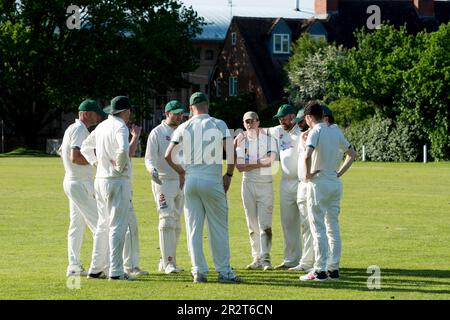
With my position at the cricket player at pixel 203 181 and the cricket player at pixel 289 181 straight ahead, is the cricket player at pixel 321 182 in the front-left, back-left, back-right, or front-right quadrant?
front-right

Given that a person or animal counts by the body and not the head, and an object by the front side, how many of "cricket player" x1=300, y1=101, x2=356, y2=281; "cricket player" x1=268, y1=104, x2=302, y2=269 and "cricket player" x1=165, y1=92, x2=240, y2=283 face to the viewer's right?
0

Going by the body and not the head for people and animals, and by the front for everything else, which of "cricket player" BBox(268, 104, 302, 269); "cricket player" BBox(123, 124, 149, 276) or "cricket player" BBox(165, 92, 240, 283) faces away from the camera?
"cricket player" BBox(165, 92, 240, 283)

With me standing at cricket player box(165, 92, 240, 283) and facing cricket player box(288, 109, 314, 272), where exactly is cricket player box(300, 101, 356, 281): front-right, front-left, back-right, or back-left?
front-right

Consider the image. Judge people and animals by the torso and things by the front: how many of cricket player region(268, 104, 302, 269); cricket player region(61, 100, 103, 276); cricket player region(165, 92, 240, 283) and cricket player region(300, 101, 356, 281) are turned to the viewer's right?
1

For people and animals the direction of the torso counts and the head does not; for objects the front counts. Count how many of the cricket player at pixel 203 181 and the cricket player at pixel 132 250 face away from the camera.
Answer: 1

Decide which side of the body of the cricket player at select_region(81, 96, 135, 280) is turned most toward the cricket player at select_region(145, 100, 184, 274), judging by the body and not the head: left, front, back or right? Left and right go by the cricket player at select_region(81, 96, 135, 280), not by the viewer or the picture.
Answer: front

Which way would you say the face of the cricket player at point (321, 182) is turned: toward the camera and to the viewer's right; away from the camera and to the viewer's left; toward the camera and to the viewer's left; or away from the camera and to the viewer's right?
away from the camera and to the viewer's left

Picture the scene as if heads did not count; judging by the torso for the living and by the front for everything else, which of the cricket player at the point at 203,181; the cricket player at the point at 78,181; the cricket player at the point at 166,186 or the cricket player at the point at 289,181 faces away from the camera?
the cricket player at the point at 203,181

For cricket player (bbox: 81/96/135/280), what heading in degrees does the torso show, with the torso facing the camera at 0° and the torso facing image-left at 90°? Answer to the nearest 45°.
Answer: approximately 225°

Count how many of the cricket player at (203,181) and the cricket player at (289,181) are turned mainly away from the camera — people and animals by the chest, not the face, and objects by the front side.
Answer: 1

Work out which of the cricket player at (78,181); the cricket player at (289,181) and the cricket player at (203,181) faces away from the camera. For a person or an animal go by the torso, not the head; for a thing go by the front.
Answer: the cricket player at (203,181)

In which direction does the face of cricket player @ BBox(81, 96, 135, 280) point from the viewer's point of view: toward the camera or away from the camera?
away from the camera

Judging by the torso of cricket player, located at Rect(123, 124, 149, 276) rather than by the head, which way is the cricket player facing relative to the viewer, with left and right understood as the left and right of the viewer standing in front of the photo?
facing to the right of the viewer

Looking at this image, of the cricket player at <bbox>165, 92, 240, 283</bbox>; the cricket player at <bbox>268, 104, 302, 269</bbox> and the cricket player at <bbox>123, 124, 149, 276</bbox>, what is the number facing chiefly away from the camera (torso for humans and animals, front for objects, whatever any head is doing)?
1
